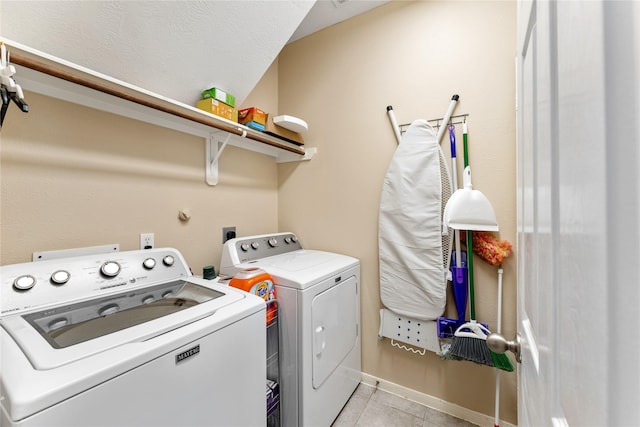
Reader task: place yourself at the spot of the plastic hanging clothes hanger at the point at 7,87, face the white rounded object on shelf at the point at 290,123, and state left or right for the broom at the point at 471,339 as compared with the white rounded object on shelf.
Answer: right

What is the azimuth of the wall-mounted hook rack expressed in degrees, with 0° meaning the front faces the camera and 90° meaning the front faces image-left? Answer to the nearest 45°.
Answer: approximately 45°

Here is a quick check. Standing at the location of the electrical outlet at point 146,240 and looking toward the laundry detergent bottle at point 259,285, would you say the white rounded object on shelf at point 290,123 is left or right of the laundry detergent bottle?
left

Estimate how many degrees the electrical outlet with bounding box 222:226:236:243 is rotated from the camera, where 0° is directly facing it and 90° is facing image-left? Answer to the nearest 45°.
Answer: approximately 315°

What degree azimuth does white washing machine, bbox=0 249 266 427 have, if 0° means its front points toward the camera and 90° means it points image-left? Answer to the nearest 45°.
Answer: approximately 315°

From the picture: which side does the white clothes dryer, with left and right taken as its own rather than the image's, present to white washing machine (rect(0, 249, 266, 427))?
right
